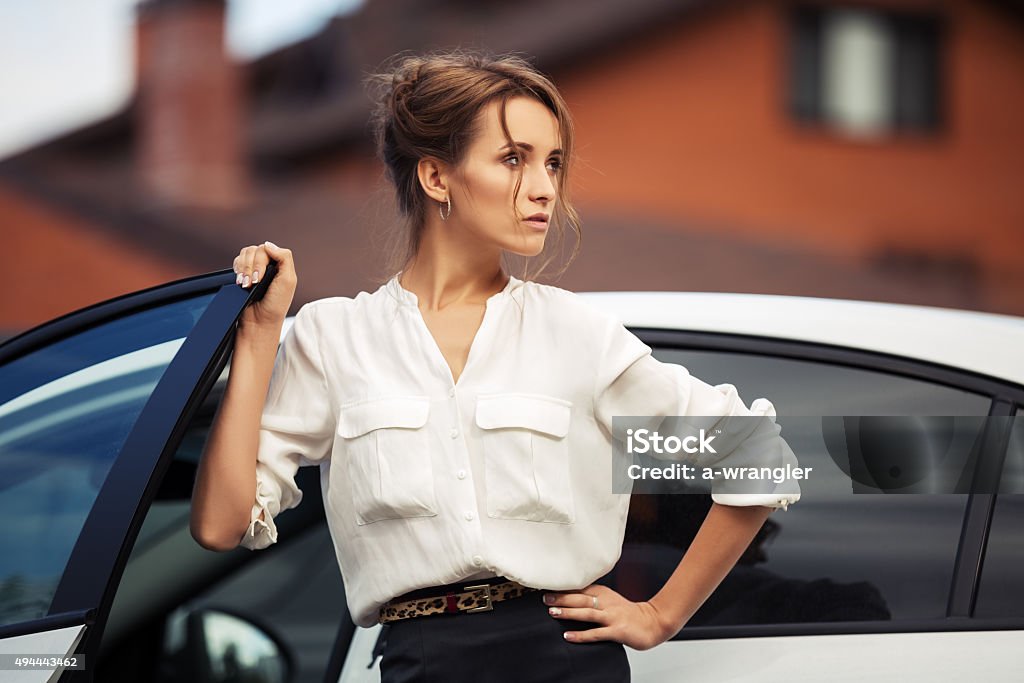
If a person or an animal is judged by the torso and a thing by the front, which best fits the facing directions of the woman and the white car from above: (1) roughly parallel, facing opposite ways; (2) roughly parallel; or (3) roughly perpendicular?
roughly perpendicular

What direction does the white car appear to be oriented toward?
to the viewer's left

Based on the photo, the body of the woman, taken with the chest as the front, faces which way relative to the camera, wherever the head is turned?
toward the camera
